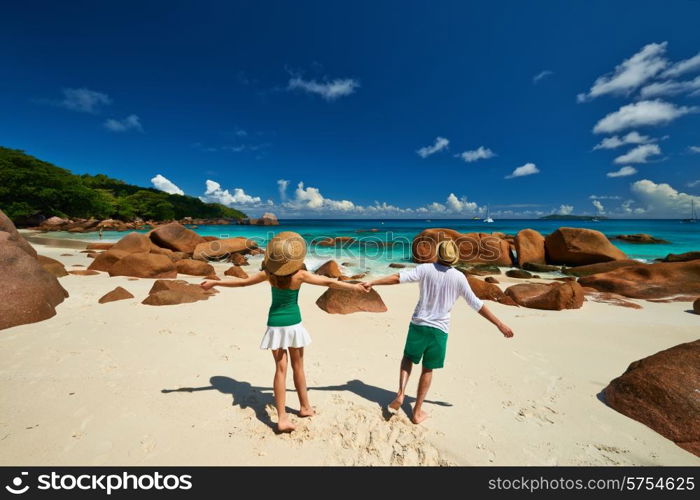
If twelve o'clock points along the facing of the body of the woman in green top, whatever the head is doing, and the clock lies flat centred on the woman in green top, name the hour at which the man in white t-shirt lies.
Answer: The man in white t-shirt is roughly at 3 o'clock from the woman in green top.

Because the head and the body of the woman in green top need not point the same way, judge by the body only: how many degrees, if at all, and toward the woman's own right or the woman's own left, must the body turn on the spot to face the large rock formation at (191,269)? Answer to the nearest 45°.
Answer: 0° — they already face it

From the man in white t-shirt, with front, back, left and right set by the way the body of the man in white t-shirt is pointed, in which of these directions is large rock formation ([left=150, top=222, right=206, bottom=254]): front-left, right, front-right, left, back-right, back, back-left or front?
front-left

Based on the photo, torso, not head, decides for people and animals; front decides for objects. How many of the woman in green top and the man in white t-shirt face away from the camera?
2

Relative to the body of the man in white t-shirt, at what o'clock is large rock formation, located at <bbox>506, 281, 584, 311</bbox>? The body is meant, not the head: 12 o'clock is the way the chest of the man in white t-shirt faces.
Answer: The large rock formation is roughly at 1 o'clock from the man in white t-shirt.

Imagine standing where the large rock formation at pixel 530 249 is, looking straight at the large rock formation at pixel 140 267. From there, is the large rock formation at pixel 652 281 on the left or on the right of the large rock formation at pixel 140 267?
left

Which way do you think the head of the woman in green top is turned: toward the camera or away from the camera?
away from the camera

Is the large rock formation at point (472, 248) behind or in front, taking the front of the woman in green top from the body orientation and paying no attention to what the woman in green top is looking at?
in front

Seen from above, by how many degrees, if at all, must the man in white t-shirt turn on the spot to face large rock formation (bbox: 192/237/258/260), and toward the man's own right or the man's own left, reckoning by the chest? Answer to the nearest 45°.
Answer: approximately 45° to the man's own left

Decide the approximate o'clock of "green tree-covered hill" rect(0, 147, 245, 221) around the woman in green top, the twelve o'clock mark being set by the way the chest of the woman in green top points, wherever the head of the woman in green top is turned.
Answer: The green tree-covered hill is roughly at 11 o'clock from the woman in green top.

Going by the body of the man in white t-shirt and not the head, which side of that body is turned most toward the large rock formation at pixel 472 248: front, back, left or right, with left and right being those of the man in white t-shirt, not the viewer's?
front

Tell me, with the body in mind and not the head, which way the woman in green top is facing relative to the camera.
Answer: away from the camera

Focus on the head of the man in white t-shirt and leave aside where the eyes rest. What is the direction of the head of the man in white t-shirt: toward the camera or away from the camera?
away from the camera

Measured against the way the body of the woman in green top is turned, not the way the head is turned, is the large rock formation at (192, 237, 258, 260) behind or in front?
in front

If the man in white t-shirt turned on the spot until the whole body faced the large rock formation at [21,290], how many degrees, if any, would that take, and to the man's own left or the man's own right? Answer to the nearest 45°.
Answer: approximately 90° to the man's own left

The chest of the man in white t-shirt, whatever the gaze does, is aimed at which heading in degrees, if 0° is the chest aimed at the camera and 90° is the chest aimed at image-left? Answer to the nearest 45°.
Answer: approximately 180°
